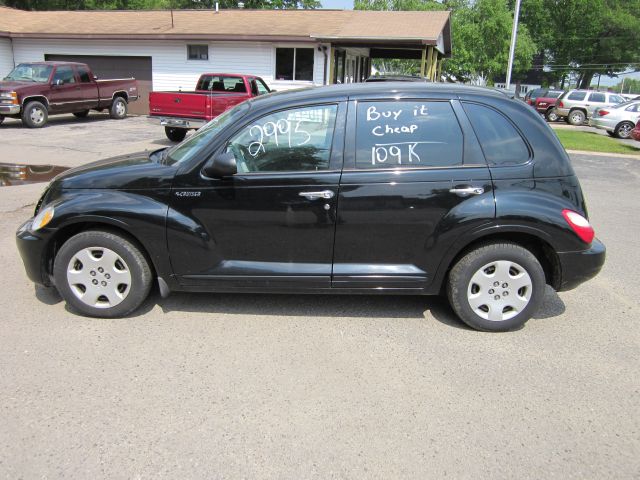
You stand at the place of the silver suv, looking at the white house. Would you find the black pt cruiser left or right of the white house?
left

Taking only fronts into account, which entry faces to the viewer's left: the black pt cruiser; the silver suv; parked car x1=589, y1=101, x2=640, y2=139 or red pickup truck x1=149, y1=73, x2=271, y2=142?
the black pt cruiser

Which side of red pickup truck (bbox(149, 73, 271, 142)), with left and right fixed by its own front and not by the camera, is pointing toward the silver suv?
front

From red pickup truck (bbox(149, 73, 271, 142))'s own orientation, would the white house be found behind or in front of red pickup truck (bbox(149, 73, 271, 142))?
in front

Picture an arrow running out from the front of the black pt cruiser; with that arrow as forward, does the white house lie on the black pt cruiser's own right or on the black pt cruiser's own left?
on the black pt cruiser's own right

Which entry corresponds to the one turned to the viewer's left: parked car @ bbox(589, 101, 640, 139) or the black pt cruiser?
the black pt cruiser

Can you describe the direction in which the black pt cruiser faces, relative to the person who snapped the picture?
facing to the left of the viewer

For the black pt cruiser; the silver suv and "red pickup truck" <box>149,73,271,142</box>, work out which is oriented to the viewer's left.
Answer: the black pt cruiser

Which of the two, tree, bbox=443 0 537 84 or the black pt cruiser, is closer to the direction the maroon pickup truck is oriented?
the black pt cruiser

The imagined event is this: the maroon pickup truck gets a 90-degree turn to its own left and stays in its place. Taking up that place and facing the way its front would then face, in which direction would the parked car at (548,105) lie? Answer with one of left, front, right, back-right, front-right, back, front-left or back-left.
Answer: front-left

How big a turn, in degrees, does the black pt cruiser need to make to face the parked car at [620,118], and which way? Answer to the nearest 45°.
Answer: approximately 135° to its right

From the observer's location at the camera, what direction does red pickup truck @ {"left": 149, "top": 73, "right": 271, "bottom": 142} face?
facing away from the viewer and to the right of the viewer
